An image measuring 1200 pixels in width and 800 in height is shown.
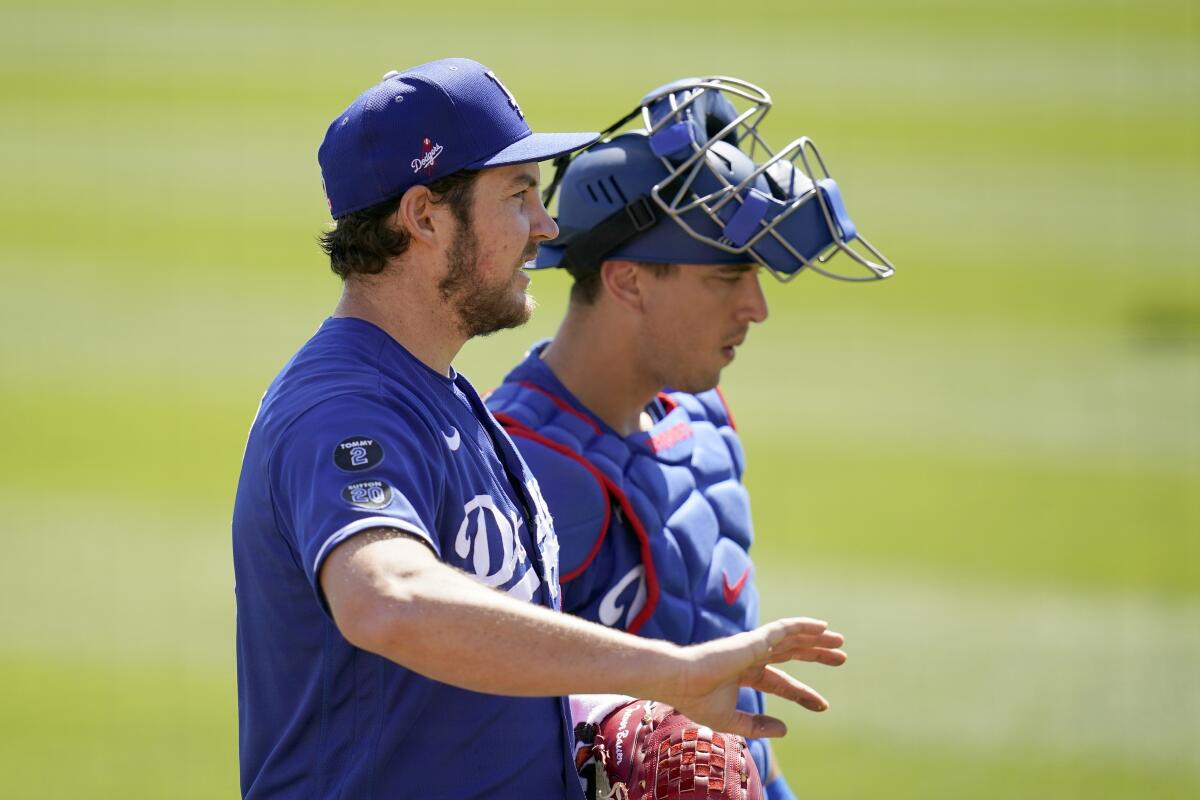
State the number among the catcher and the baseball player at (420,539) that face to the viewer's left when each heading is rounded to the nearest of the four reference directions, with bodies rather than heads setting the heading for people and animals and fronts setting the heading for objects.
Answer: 0

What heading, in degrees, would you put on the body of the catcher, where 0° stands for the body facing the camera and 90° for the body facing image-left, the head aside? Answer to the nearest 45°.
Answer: approximately 315°

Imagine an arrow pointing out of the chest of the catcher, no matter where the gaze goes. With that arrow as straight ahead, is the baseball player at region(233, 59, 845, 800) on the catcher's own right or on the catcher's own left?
on the catcher's own right

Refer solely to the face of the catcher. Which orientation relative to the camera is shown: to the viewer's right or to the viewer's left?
to the viewer's right

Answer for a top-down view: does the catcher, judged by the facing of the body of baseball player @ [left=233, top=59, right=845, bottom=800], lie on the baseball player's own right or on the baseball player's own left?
on the baseball player's own left

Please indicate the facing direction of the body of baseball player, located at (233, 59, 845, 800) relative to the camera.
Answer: to the viewer's right

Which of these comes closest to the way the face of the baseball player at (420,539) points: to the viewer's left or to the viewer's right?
to the viewer's right
